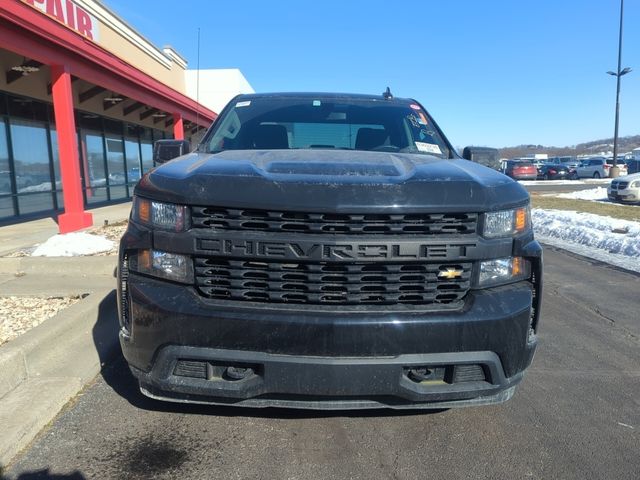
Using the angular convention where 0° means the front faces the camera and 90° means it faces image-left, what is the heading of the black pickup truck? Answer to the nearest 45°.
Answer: approximately 0°

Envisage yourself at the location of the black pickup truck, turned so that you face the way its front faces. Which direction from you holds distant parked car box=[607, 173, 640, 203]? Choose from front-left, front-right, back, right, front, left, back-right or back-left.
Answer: back-left

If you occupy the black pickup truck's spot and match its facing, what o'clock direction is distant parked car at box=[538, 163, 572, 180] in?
The distant parked car is roughly at 7 o'clock from the black pickup truck.

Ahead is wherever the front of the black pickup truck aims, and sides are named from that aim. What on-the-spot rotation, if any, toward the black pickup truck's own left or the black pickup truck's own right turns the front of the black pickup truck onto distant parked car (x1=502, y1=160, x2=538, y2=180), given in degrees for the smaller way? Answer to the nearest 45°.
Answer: approximately 180°

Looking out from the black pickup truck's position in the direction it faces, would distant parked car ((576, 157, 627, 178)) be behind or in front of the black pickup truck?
behind
